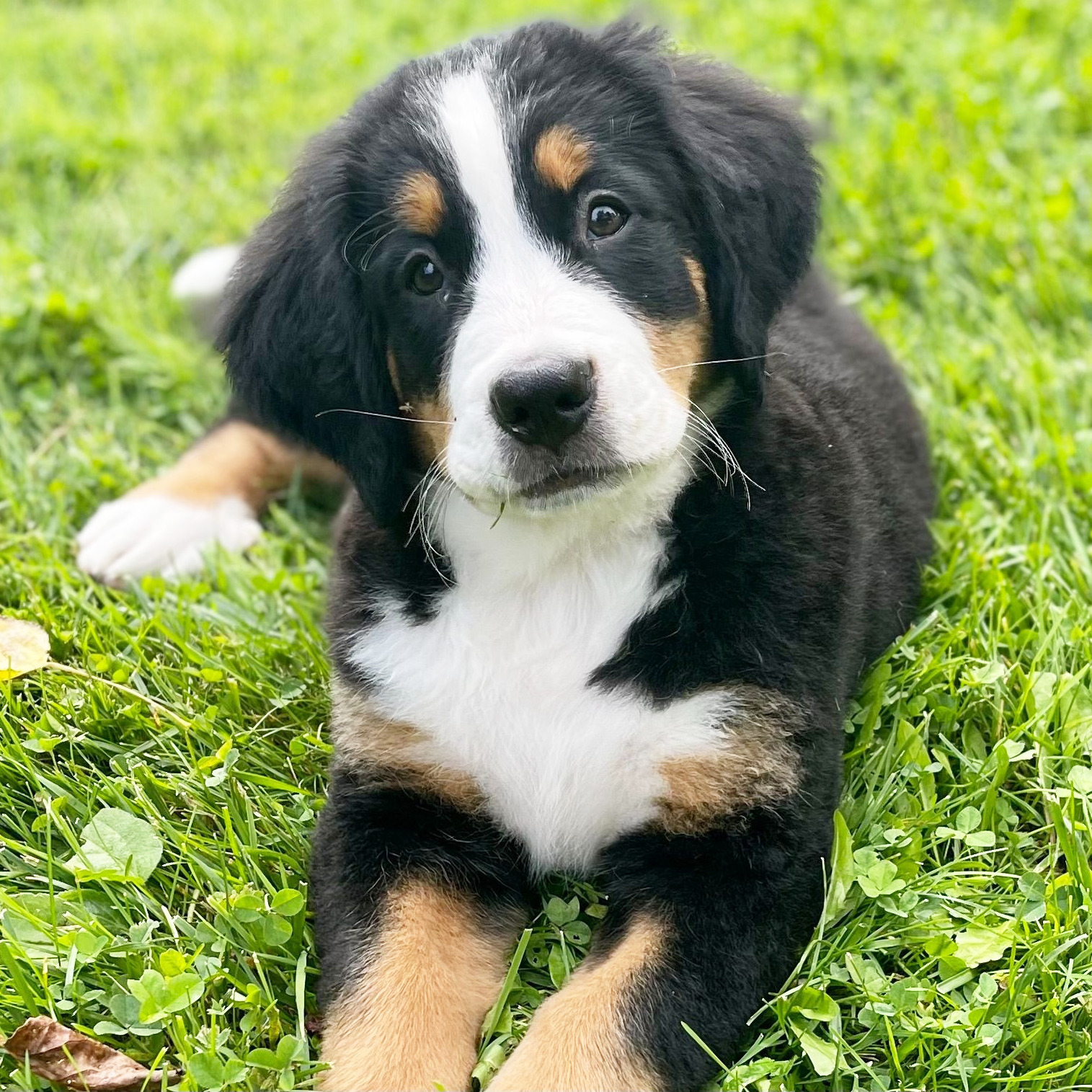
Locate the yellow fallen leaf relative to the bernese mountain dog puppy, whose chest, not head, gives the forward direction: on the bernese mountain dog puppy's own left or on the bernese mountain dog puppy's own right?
on the bernese mountain dog puppy's own right

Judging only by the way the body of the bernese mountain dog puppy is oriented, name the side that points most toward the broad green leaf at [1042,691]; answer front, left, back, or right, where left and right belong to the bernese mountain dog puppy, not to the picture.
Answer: left

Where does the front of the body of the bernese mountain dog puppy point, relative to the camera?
toward the camera

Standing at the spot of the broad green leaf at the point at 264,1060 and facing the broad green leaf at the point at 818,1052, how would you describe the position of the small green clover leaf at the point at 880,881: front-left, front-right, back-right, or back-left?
front-left

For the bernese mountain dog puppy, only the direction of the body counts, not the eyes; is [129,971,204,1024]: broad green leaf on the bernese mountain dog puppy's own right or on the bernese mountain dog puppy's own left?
on the bernese mountain dog puppy's own right

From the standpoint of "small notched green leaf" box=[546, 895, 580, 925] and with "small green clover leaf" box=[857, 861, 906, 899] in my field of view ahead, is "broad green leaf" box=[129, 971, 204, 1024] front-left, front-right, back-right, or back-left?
back-right

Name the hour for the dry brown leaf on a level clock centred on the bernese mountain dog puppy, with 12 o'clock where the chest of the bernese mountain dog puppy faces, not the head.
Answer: The dry brown leaf is roughly at 2 o'clock from the bernese mountain dog puppy.

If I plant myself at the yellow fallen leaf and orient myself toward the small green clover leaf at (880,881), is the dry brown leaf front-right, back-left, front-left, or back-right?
front-right

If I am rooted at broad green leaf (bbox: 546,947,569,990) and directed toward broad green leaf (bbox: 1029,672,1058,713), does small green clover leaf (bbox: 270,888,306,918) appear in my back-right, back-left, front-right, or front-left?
back-left

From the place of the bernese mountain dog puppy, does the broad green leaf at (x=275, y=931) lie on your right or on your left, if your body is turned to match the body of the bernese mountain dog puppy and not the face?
on your right
